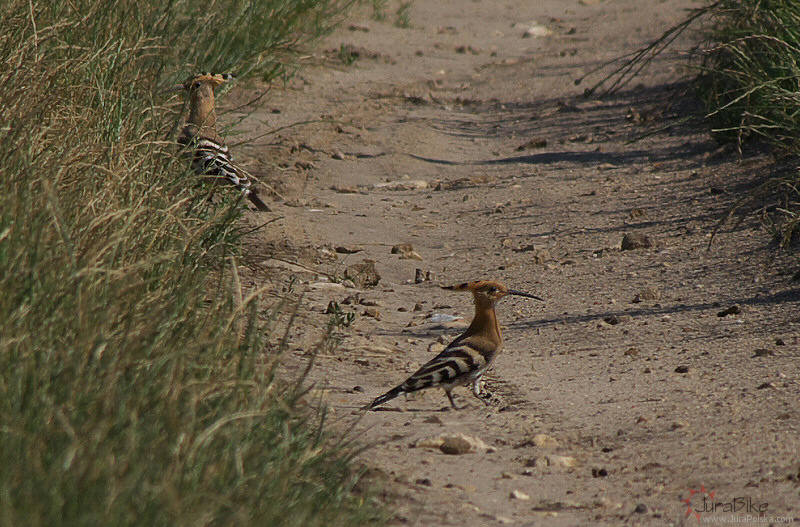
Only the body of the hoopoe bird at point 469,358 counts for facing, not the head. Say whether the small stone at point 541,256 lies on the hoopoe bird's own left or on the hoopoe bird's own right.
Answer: on the hoopoe bird's own left

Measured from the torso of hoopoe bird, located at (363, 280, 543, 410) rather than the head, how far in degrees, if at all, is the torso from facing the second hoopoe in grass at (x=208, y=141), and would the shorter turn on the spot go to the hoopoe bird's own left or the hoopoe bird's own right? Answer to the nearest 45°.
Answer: approximately 135° to the hoopoe bird's own left

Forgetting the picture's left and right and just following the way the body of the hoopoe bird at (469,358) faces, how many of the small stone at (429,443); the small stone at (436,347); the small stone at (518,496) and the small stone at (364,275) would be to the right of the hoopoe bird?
2

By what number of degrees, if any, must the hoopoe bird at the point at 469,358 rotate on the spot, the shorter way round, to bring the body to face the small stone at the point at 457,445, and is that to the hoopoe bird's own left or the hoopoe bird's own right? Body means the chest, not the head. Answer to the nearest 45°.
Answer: approximately 90° to the hoopoe bird's own right

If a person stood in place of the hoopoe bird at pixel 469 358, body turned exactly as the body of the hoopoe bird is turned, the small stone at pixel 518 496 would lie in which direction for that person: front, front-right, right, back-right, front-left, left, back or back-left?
right

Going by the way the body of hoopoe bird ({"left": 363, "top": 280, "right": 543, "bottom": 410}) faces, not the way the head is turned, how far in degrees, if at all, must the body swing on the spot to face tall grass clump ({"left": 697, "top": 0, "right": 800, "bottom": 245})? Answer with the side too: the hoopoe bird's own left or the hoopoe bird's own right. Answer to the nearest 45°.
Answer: approximately 45° to the hoopoe bird's own left

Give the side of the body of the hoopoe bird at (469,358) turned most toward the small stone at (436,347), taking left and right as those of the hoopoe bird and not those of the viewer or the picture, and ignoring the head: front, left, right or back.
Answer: left

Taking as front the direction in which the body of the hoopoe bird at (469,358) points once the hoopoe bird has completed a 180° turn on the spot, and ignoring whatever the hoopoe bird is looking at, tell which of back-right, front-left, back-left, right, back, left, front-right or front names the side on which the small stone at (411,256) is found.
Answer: right

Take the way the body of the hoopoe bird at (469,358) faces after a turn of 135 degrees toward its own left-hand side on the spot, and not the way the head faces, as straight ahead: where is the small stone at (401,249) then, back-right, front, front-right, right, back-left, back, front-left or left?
front-right

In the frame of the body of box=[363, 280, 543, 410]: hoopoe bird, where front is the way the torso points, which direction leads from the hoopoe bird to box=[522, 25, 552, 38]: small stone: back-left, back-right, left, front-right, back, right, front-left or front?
left

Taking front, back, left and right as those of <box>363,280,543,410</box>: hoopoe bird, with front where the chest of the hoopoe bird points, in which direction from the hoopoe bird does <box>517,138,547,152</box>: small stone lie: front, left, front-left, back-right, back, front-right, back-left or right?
left

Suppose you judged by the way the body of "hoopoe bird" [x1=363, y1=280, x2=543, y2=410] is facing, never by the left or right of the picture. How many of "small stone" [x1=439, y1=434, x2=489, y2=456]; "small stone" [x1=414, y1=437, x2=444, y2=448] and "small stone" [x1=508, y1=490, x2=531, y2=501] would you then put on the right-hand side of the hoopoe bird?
3

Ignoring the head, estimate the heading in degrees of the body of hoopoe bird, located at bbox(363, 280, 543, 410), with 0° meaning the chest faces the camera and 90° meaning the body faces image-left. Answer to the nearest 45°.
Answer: approximately 270°
